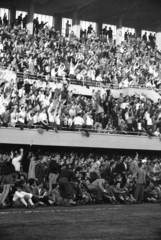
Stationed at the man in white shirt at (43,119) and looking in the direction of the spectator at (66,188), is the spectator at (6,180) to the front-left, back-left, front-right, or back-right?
front-right

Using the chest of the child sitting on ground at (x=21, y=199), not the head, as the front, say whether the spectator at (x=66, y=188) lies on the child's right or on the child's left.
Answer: on the child's left

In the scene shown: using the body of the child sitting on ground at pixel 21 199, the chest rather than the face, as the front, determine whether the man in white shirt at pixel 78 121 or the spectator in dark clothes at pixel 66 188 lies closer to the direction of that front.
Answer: the spectator in dark clothes

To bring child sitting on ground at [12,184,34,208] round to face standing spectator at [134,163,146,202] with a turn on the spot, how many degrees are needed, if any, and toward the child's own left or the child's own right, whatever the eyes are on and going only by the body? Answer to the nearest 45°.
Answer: approximately 90° to the child's own left

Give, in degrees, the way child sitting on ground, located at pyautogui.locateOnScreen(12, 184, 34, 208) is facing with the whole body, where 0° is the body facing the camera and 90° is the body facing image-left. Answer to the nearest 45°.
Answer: approximately 315°

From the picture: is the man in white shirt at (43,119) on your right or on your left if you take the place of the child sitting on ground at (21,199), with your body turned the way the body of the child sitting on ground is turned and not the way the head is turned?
on your left

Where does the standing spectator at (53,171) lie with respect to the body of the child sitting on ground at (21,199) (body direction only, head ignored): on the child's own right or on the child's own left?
on the child's own left

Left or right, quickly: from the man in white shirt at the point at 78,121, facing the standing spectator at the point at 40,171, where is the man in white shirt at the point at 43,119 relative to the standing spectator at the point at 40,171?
right

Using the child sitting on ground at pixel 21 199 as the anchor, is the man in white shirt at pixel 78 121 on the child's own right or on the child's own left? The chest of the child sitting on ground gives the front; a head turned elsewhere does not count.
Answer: on the child's own left

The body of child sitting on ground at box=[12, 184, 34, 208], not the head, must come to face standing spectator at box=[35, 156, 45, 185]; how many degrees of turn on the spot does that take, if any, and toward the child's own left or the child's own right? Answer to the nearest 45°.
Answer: approximately 135° to the child's own left
